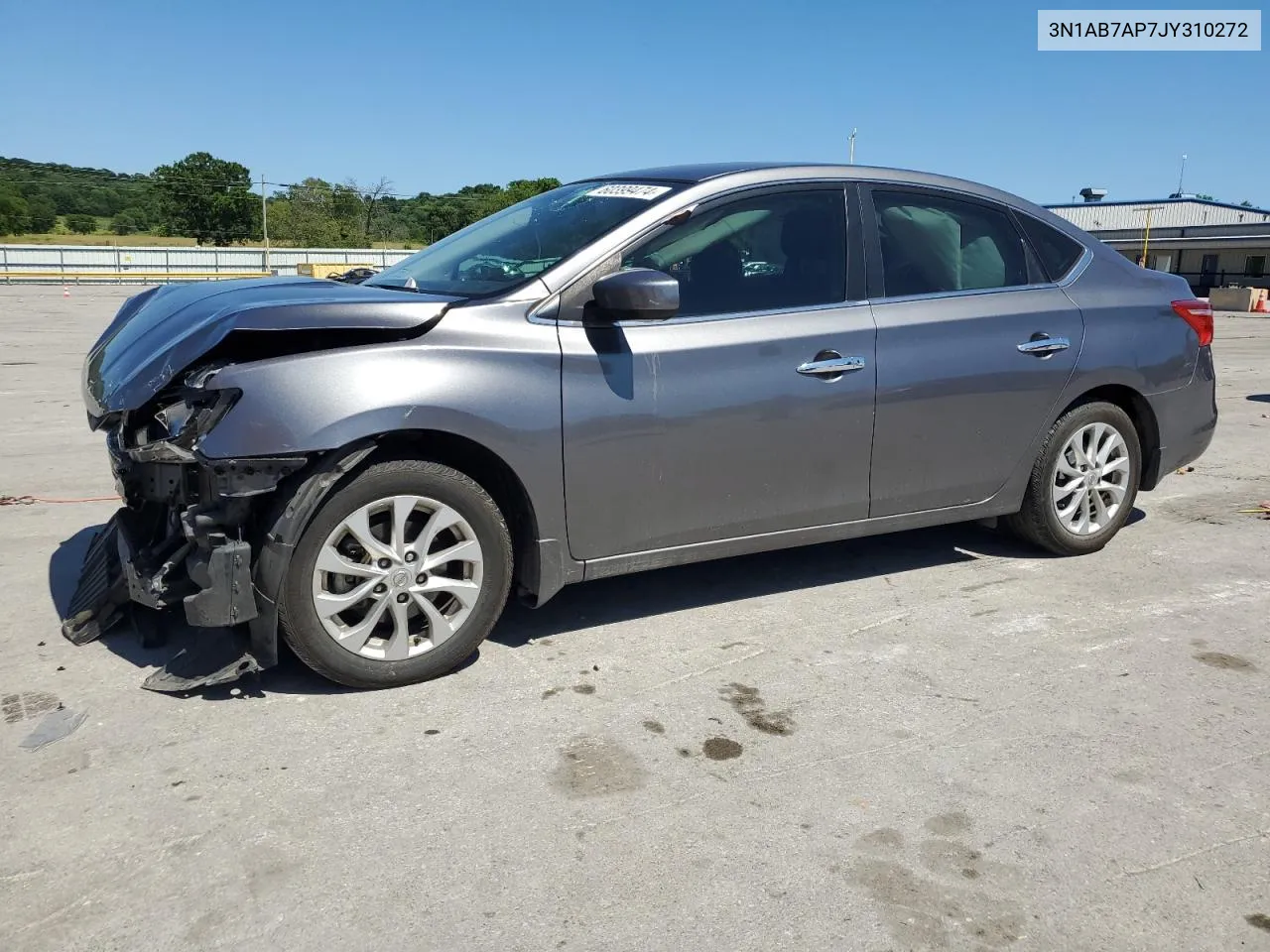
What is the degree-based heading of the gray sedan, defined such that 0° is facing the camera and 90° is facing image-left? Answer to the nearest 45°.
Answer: approximately 45°

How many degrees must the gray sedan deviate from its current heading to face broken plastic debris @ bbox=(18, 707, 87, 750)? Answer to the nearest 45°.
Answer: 0° — it already faces it
